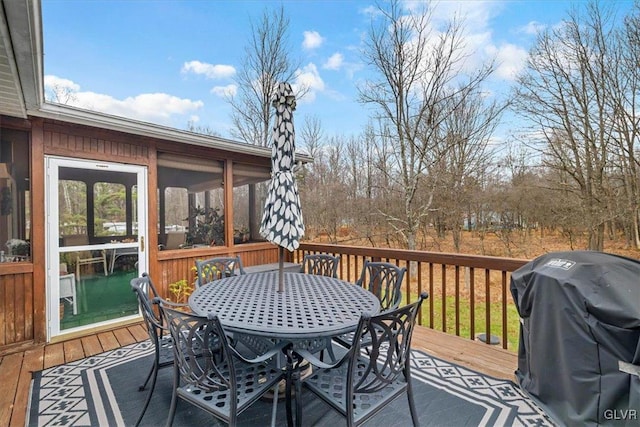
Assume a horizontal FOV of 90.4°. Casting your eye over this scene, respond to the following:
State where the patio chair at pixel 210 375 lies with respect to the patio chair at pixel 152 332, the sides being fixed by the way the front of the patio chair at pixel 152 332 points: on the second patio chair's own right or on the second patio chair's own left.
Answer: on the second patio chair's own right

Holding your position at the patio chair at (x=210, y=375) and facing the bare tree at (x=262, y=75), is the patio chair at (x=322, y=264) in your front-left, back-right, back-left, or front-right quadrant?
front-right

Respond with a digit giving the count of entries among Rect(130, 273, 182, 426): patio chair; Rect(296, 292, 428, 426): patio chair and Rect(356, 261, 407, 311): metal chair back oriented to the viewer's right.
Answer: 1

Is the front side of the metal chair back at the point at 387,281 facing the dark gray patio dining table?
yes

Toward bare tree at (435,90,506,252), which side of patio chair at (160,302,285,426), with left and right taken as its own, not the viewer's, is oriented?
front

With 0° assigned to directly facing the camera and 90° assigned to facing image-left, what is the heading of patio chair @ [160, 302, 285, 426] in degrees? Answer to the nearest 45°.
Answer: approximately 225°

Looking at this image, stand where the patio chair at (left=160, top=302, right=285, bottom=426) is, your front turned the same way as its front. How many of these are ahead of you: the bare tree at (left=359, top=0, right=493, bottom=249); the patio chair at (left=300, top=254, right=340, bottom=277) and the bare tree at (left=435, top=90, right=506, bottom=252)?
3

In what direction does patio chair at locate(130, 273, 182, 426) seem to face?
to the viewer's right

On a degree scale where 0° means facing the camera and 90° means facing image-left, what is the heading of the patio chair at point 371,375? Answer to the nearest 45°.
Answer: approximately 135°

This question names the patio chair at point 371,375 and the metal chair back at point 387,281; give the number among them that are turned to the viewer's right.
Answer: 0

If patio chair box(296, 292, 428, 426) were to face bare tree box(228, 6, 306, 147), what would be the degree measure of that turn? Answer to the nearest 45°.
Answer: approximately 45° to its right

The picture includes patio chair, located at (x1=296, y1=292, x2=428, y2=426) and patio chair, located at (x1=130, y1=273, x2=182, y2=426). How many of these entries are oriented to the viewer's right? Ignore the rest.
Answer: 1

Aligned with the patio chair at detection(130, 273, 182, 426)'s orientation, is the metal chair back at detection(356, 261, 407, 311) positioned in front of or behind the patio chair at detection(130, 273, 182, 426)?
in front

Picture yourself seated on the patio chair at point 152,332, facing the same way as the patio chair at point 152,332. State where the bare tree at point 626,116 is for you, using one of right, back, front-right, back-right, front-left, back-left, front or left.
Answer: front

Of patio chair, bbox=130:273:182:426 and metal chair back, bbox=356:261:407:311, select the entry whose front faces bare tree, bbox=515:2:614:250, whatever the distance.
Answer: the patio chair

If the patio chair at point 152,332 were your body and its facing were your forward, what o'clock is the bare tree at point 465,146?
The bare tree is roughly at 11 o'clock from the patio chair.

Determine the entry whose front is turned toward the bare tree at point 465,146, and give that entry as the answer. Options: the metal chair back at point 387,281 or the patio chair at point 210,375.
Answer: the patio chair

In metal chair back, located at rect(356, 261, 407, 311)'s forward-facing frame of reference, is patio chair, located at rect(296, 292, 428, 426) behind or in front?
in front

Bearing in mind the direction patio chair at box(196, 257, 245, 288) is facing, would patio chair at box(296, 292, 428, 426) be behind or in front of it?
in front

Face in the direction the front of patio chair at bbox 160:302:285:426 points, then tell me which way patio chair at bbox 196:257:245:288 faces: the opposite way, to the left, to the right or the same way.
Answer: to the right
